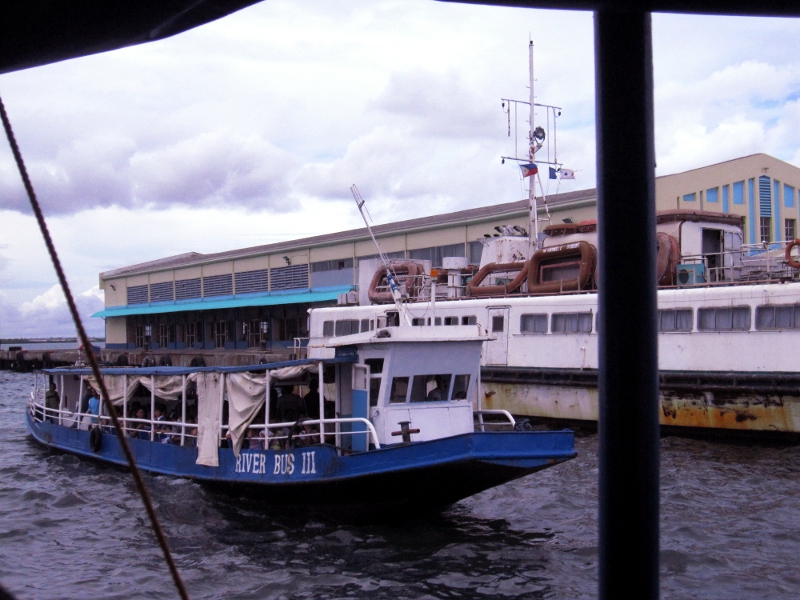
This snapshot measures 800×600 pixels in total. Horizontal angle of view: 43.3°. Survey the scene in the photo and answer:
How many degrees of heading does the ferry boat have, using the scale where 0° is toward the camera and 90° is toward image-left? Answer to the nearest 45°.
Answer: approximately 315°

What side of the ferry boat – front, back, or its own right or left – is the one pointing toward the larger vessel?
left

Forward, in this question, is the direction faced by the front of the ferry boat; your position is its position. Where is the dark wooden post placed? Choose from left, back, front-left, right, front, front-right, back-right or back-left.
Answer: front-right

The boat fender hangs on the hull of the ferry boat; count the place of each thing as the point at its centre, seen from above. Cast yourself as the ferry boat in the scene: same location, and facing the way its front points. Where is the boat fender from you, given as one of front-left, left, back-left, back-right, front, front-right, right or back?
back

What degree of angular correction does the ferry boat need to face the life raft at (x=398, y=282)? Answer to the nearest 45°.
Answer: approximately 135° to its left

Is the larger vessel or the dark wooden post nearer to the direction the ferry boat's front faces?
the dark wooden post

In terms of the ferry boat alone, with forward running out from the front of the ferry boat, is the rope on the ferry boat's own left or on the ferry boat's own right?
on the ferry boat's own right
